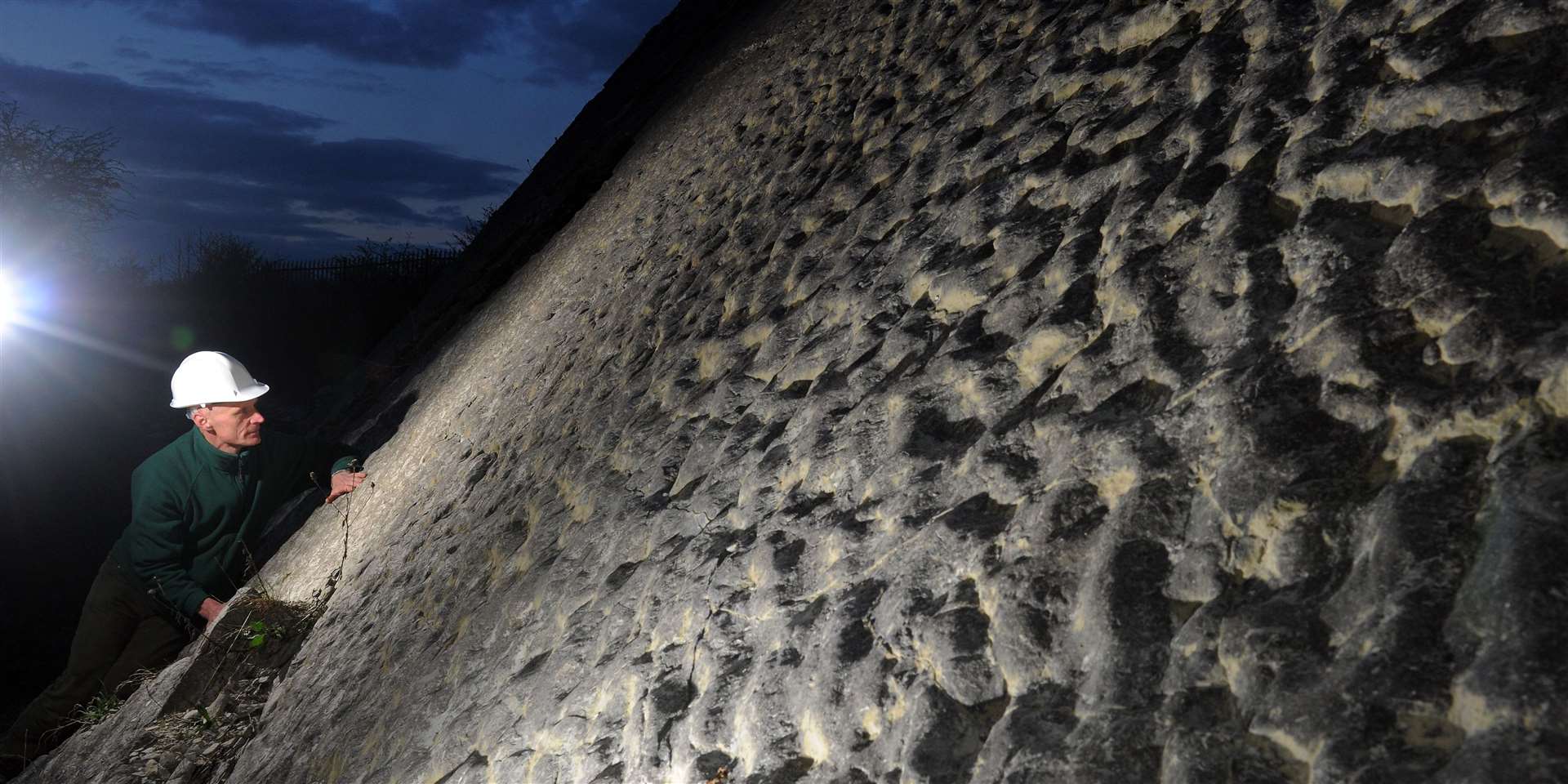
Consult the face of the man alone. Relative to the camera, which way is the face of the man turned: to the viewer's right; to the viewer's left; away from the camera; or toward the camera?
to the viewer's right

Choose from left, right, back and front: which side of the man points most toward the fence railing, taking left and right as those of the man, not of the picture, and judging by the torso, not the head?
left

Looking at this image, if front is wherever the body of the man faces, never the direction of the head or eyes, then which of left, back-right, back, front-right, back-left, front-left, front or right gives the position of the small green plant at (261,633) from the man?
front-right

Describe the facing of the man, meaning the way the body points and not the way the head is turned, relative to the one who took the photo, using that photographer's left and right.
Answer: facing the viewer and to the right of the viewer

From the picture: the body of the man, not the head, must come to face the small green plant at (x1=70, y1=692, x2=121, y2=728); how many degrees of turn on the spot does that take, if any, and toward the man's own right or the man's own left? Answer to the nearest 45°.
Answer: approximately 135° to the man's own right

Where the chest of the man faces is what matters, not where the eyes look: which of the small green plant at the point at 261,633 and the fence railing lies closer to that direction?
the small green plant
